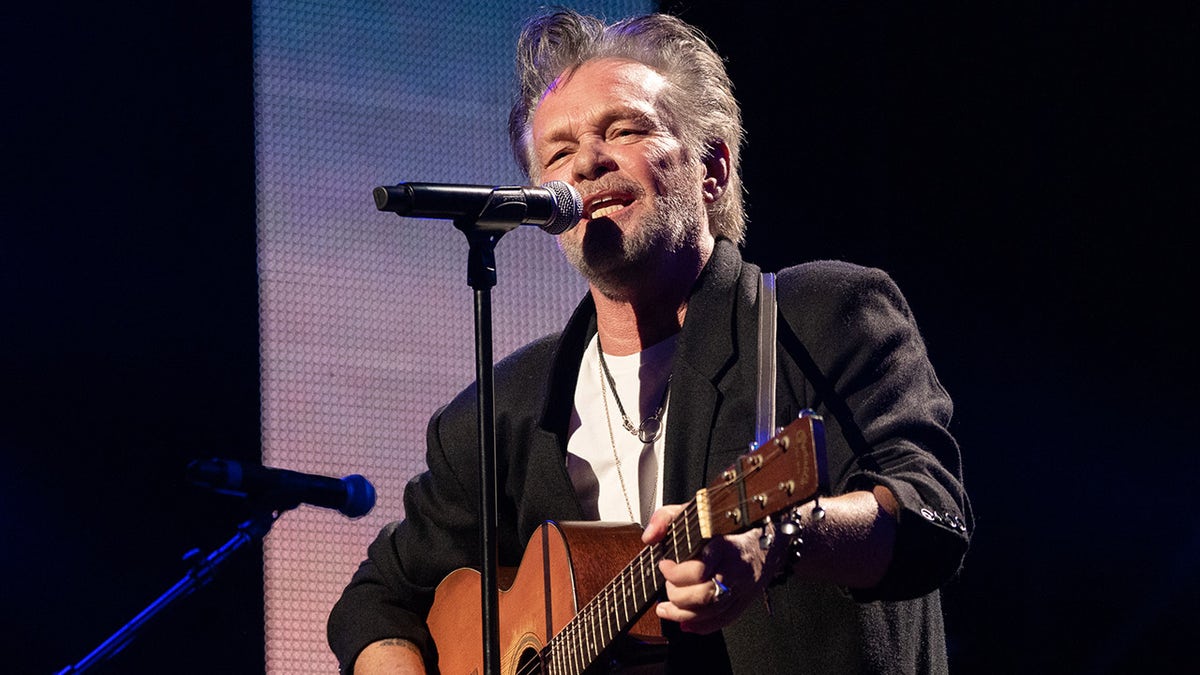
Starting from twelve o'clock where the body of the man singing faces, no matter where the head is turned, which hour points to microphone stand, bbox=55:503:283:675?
The microphone stand is roughly at 2 o'clock from the man singing.

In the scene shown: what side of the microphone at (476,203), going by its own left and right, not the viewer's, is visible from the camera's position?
right

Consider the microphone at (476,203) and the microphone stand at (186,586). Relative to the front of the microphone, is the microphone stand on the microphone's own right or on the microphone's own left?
on the microphone's own left

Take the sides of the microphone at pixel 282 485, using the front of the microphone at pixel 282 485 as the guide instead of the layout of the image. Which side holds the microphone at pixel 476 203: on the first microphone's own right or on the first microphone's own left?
on the first microphone's own right

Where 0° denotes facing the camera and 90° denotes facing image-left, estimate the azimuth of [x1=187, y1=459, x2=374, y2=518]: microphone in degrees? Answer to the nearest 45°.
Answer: approximately 270°

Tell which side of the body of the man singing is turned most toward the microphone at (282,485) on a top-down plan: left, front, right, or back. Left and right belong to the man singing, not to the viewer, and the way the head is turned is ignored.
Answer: right

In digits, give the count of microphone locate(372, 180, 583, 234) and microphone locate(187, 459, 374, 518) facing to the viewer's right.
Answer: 2

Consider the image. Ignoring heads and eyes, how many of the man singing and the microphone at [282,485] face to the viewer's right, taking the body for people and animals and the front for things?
1

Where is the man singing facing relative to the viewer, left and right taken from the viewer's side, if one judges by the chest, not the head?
facing the viewer and to the left of the viewer
